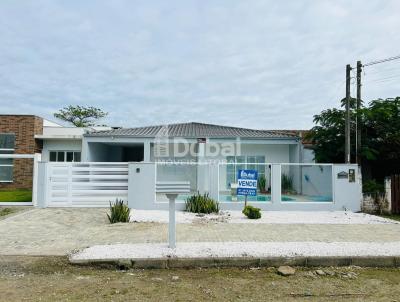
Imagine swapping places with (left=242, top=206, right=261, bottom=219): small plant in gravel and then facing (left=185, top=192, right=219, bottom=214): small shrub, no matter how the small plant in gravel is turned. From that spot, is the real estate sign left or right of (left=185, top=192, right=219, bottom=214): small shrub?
right

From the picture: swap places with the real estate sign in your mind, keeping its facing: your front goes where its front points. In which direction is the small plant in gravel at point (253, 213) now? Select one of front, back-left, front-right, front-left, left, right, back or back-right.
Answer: front

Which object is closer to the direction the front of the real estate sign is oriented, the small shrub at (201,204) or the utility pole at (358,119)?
the small shrub

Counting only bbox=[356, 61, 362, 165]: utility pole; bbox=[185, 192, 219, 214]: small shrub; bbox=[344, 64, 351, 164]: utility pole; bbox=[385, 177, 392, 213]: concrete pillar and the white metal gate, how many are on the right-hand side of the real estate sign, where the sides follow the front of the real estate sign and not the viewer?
2

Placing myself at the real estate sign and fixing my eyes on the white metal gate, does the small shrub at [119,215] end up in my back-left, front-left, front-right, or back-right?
front-left

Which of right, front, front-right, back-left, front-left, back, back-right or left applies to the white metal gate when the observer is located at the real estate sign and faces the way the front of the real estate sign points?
right

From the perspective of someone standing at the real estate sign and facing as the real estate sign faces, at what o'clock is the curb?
The curb is roughly at 12 o'clock from the real estate sign.

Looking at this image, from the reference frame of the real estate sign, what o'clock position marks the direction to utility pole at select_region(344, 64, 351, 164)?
The utility pole is roughly at 8 o'clock from the real estate sign.

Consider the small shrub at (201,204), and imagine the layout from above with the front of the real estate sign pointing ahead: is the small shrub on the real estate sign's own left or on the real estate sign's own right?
on the real estate sign's own right

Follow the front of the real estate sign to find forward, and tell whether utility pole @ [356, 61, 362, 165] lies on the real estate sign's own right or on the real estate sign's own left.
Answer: on the real estate sign's own left

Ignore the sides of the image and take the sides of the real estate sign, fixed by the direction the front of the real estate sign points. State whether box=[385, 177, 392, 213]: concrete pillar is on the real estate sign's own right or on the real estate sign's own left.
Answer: on the real estate sign's own left

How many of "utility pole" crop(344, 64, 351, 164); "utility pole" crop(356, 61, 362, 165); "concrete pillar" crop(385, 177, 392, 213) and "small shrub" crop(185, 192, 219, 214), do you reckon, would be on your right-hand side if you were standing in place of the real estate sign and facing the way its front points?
1

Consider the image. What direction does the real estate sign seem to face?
toward the camera
